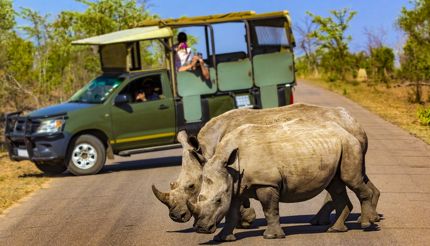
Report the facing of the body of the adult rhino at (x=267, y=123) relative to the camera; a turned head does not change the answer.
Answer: to the viewer's left

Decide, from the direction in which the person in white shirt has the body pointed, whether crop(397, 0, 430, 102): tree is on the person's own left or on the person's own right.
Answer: on the person's own left

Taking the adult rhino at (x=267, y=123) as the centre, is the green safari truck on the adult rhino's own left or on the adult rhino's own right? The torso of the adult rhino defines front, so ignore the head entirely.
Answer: on the adult rhino's own right

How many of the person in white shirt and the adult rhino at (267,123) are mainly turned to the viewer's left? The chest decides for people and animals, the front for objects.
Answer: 1

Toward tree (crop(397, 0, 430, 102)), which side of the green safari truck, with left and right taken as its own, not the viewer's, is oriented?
back

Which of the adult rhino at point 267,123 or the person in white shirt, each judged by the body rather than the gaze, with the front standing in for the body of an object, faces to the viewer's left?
the adult rhino

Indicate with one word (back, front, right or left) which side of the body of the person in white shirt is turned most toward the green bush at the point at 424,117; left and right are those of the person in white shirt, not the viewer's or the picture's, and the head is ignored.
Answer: left

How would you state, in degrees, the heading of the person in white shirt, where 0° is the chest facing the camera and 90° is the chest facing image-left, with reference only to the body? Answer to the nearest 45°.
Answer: approximately 315°
